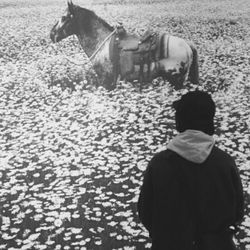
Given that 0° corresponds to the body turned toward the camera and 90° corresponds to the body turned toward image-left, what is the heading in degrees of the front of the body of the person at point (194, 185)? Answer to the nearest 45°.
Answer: approximately 180°

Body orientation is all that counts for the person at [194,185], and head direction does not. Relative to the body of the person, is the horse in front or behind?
in front

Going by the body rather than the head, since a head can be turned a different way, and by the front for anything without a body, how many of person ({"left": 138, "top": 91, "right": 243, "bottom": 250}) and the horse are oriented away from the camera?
1

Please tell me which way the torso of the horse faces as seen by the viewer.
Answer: to the viewer's left

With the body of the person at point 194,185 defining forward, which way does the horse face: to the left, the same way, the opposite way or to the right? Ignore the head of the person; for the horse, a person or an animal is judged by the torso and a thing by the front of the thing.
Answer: to the left

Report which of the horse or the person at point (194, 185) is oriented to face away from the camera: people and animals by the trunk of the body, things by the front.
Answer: the person

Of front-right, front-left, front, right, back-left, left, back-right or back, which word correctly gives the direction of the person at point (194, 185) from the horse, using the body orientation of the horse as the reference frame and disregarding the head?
left
